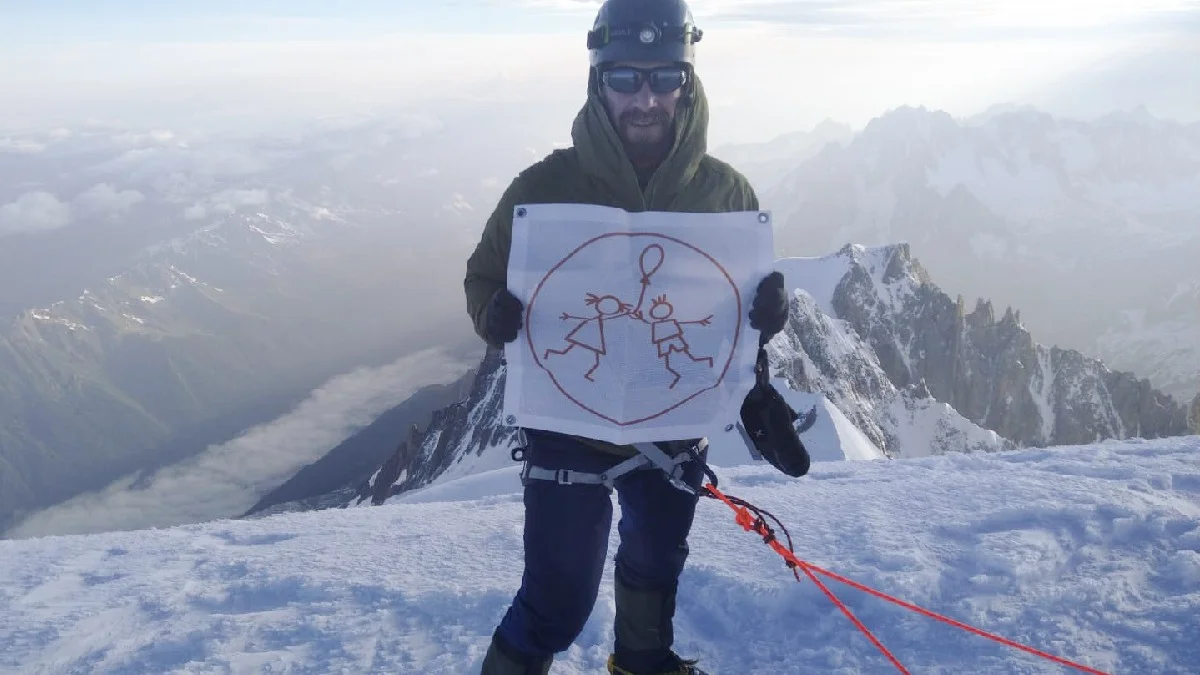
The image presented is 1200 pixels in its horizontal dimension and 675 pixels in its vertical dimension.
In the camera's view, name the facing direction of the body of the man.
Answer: toward the camera

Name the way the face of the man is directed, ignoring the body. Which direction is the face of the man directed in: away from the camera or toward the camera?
toward the camera
